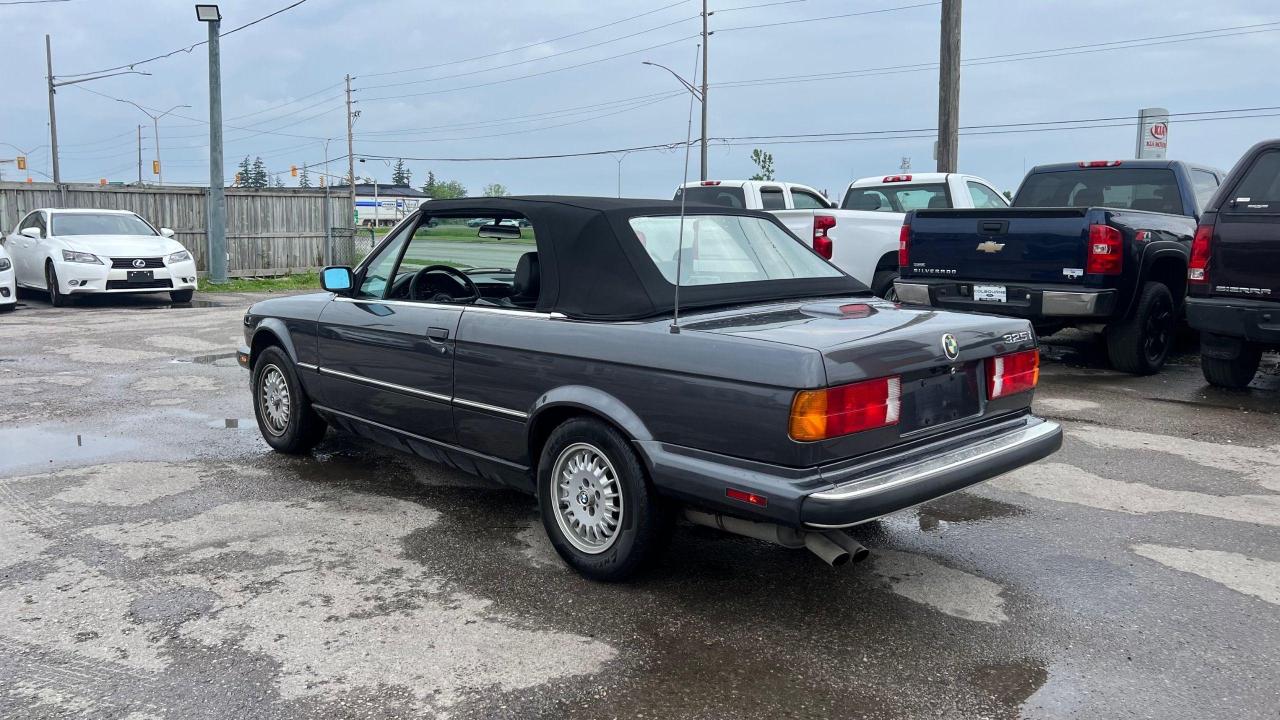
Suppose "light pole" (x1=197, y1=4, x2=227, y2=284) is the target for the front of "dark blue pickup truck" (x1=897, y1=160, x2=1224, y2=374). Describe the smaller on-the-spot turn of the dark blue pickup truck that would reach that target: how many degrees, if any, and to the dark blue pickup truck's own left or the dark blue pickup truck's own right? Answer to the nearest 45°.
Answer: approximately 90° to the dark blue pickup truck's own left

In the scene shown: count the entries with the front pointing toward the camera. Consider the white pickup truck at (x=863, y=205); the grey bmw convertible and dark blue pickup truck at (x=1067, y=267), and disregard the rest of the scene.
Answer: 0

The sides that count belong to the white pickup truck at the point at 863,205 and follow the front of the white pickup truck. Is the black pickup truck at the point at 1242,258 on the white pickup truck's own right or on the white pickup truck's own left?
on the white pickup truck's own right

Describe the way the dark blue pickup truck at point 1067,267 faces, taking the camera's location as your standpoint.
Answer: facing away from the viewer and to the right of the viewer

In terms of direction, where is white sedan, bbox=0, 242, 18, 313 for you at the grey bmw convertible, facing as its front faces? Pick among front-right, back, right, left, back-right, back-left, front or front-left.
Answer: front

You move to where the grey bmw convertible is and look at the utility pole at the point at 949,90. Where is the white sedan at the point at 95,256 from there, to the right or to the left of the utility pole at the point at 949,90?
left

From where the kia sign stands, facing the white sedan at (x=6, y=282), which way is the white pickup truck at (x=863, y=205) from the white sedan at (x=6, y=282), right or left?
left

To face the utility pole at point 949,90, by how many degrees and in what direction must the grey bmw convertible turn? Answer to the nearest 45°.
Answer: approximately 45° to its right

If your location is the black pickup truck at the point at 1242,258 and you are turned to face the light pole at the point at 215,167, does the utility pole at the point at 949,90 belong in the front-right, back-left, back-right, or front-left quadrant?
front-right

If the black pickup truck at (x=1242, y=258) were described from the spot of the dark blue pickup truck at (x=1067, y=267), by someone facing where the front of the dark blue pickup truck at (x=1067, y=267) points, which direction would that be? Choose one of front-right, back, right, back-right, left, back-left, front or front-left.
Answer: right

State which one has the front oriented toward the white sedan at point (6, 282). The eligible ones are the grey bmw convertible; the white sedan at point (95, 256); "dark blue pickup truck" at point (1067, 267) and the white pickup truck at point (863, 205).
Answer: the grey bmw convertible

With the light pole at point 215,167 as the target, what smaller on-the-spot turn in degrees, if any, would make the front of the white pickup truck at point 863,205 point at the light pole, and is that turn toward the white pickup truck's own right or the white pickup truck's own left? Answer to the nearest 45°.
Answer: approximately 90° to the white pickup truck's own left

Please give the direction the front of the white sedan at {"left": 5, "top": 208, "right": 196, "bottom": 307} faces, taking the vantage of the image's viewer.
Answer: facing the viewer and to the right of the viewer

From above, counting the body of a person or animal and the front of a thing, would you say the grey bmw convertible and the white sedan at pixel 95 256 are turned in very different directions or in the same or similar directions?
very different directions

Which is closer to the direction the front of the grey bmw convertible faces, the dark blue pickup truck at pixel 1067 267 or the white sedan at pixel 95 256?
the white sedan

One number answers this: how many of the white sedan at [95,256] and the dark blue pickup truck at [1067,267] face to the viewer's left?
0

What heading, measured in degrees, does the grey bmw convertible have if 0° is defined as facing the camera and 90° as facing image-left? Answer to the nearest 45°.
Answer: approximately 135°

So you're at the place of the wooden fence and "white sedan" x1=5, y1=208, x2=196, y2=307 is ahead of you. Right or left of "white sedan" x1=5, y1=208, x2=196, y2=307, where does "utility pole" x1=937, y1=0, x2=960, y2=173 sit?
left
